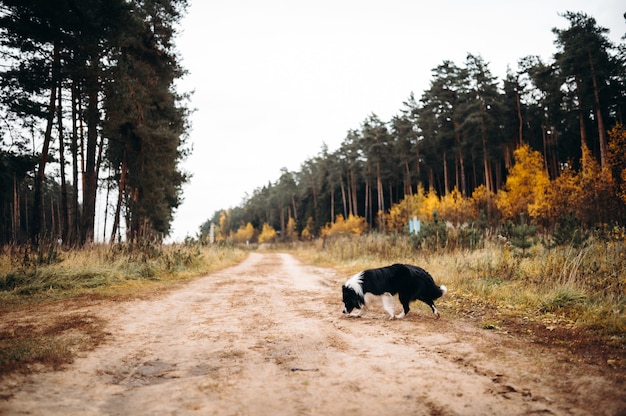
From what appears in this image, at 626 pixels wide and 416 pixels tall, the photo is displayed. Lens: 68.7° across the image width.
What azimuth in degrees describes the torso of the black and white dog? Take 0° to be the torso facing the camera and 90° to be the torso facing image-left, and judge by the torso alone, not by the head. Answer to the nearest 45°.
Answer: approximately 90°

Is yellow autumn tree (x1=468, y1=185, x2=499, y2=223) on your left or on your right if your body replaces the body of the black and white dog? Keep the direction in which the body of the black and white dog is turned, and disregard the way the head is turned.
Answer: on your right

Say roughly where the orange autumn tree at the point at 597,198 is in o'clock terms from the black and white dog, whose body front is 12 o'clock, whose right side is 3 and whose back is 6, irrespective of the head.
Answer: The orange autumn tree is roughly at 4 o'clock from the black and white dog.

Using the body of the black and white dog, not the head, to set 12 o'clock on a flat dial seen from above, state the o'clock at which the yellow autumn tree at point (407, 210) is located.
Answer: The yellow autumn tree is roughly at 3 o'clock from the black and white dog.

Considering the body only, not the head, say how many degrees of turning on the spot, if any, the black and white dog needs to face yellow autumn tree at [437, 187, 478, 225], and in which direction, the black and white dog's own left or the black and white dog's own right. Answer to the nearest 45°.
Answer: approximately 90° to the black and white dog's own right

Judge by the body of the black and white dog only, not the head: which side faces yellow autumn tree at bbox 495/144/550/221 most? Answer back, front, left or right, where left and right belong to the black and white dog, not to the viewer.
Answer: right

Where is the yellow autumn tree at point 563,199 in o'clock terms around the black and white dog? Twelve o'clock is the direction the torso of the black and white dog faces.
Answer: The yellow autumn tree is roughly at 4 o'clock from the black and white dog.
